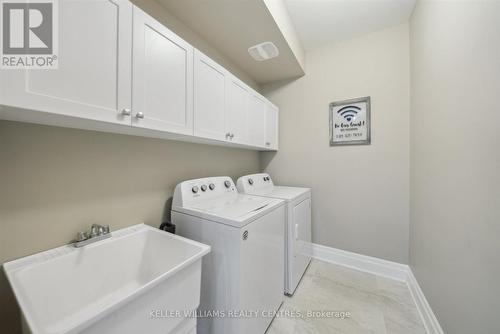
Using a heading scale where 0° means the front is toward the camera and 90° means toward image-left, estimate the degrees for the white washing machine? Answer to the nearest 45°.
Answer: approximately 315°

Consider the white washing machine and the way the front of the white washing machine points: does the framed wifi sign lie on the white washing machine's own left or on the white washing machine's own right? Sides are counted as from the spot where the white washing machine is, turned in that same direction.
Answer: on the white washing machine's own left

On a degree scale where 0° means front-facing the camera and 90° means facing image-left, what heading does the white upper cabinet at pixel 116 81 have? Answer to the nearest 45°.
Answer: approximately 315°

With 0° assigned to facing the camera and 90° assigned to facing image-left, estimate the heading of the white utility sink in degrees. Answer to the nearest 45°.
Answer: approximately 315°

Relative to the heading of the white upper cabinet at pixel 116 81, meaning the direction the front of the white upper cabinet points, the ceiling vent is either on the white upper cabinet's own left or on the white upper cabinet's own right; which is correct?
on the white upper cabinet's own left
